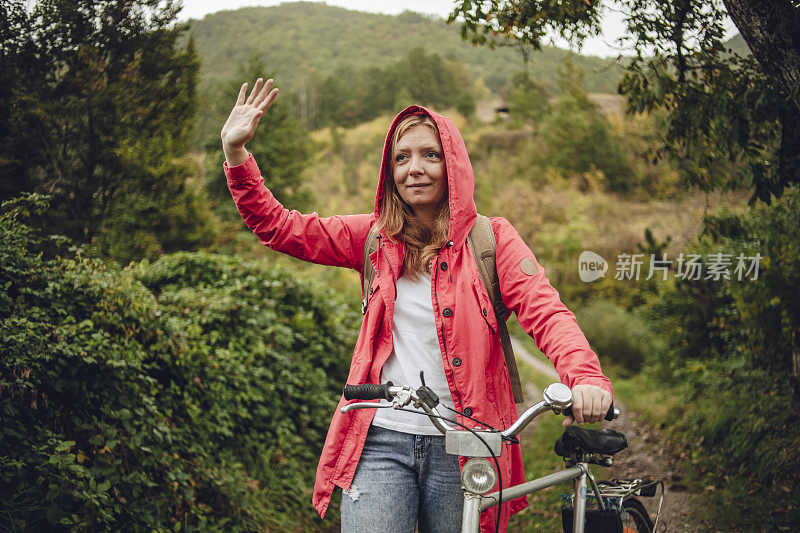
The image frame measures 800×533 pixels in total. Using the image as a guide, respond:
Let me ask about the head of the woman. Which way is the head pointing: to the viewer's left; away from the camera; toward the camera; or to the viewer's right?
toward the camera

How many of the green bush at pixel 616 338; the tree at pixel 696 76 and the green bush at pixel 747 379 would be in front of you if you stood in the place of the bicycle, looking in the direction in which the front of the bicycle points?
0

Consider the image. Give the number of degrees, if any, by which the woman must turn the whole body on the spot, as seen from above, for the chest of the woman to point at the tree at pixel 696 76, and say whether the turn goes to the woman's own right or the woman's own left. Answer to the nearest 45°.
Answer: approximately 135° to the woman's own left

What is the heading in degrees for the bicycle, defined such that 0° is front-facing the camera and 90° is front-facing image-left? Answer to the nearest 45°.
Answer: approximately 45°

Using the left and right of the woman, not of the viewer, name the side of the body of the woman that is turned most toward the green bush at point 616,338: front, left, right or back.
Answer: back

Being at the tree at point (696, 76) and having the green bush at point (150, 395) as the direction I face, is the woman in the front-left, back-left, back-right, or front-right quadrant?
front-left

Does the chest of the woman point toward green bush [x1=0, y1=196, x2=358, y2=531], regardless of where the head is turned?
no

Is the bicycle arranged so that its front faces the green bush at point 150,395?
no

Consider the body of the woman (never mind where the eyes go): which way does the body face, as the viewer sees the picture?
toward the camera
